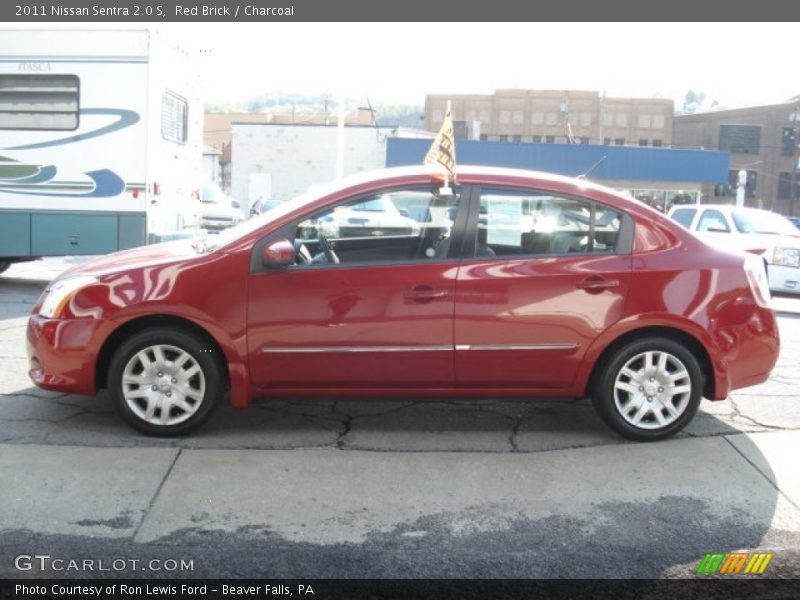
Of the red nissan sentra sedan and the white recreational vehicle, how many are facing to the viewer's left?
2

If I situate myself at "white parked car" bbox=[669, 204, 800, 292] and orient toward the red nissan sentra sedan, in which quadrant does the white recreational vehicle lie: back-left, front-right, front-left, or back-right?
front-right

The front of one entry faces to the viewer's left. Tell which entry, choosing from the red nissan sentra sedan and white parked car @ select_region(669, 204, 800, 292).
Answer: the red nissan sentra sedan

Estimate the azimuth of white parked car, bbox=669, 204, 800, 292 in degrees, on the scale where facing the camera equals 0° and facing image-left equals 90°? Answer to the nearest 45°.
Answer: approximately 315°

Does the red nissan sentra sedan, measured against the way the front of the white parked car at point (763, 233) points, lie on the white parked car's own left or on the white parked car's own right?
on the white parked car's own right

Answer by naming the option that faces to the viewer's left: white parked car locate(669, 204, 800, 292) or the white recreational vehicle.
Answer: the white recreational vehicle

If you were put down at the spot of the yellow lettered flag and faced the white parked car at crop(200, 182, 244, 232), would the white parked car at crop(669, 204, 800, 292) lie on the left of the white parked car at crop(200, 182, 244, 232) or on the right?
right

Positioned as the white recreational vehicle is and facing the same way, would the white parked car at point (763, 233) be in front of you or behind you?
behind

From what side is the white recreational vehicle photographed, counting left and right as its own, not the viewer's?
left

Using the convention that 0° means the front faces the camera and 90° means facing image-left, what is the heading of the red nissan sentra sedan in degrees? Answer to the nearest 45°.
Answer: approximately 90°

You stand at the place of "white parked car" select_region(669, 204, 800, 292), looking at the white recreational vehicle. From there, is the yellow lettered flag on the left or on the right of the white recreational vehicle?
left

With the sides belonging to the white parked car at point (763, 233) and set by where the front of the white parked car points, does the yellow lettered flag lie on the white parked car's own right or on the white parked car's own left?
on the white parked car's own right

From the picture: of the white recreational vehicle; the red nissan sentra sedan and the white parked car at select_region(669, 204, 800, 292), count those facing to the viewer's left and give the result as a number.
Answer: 2

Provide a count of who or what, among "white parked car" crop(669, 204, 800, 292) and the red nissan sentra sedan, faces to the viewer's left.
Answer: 1
